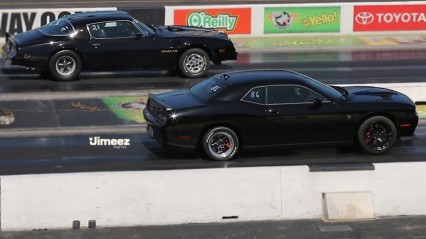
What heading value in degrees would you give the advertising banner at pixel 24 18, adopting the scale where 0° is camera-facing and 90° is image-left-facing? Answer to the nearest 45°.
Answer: approximately 0°

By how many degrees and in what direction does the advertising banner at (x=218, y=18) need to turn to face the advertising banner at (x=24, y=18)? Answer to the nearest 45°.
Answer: approximately 90° to its right

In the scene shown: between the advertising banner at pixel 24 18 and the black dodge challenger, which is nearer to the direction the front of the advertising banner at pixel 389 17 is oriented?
the black dodge challenger

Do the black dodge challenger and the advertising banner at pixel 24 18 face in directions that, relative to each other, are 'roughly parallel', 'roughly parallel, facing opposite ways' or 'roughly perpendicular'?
roughly perpendicular

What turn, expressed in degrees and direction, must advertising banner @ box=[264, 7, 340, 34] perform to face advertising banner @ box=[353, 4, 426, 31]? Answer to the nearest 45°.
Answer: approximately 90° to its left

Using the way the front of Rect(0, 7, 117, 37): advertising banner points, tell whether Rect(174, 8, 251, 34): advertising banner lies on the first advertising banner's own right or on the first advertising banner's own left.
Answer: on the first advertising banner's own left

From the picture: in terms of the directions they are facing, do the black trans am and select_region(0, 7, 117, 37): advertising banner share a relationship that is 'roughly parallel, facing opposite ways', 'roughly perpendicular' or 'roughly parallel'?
roughly perpendicular
